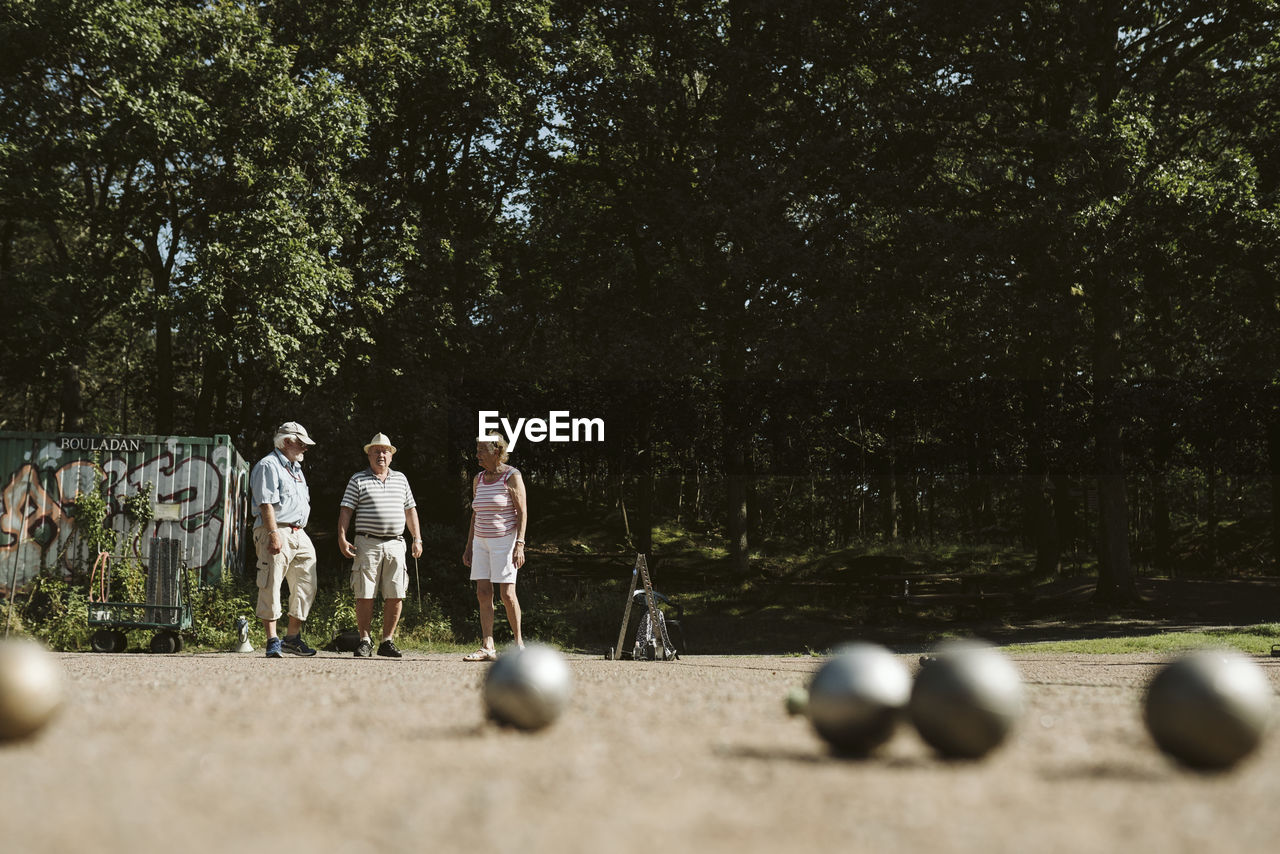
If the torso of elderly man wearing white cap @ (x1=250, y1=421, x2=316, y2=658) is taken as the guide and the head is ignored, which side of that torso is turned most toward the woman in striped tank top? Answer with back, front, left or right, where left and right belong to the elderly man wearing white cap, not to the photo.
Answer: front

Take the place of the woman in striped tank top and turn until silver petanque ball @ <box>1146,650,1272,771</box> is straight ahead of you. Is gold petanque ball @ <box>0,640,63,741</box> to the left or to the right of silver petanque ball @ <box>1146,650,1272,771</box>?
right

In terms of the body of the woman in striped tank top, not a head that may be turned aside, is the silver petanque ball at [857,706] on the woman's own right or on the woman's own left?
on the woman's own left

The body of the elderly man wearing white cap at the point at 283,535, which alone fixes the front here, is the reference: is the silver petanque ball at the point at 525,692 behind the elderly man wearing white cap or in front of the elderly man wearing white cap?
in front

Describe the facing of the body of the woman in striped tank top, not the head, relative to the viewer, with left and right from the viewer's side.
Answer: facing the viewer and to the left of the viewer

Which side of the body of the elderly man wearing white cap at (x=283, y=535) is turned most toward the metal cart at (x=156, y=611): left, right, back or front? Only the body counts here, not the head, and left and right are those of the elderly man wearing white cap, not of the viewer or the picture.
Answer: back

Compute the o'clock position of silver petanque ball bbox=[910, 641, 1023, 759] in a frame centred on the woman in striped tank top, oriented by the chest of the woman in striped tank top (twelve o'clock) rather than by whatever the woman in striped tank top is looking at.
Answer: The silver petanque ball is roughly at 10 o'clock from the woman in striped tank top.

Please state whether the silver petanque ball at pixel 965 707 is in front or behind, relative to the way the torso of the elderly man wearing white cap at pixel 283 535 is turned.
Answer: in front

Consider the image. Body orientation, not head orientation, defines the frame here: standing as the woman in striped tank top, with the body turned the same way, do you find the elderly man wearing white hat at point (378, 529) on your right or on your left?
on your right

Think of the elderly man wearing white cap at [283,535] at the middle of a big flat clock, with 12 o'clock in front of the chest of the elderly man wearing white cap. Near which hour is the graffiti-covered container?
The graffiti-covered container is roughly at 7 o'clock from the elderly man wearing white cap.

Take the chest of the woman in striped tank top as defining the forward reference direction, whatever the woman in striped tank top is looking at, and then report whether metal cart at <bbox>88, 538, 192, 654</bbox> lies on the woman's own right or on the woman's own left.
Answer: on the woman's own right

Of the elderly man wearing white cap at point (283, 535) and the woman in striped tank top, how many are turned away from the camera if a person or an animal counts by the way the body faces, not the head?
0

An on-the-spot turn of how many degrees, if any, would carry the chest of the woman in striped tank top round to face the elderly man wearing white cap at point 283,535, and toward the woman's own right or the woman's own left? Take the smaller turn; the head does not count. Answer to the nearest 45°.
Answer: approximately 45° to the woman's own right

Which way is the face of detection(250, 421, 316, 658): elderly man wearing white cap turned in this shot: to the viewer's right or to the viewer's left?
to the viewer's right

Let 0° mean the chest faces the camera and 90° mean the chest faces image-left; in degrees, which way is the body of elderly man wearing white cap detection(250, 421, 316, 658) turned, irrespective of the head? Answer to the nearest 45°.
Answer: approximately 315°

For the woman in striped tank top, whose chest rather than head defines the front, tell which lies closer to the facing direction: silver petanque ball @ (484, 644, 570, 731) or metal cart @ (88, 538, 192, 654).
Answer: the silver petanque ball

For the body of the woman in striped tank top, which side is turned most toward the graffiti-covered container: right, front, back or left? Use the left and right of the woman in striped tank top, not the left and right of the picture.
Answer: right
